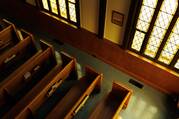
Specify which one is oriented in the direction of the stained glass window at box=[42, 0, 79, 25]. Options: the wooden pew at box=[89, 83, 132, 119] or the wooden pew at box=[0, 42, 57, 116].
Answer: the wooden pew at box=[89, 83, 132, 119]

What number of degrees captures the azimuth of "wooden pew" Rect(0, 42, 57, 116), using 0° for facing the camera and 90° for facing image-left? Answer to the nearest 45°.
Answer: approximately 135°

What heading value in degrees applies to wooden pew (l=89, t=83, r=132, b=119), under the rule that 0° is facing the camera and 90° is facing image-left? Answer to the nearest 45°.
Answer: approximately 135°

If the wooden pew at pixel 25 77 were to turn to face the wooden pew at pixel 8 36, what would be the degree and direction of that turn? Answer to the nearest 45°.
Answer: approximately 45° to its right

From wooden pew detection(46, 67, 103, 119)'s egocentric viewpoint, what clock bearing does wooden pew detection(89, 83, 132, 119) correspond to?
wooden pew detection(89, 83, 132, 119) is roughly at 5 o'clock from wooden pew detection(46, 67, 103, 119).

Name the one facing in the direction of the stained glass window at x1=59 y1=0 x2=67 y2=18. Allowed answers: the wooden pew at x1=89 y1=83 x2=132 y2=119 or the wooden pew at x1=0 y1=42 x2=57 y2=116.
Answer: the wooden pew at x1=89 y1=83 x2=132 y2=119

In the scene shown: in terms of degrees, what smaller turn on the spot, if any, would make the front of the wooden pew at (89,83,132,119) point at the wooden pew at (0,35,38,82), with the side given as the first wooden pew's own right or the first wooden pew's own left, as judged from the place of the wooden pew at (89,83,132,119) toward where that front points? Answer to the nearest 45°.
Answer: approximately 45° to the first wooden pew's own left

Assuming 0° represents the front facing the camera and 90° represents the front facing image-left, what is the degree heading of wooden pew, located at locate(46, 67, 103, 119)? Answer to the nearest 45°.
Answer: approximately 135°

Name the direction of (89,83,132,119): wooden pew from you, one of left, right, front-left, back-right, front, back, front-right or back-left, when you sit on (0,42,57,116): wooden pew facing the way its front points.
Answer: back

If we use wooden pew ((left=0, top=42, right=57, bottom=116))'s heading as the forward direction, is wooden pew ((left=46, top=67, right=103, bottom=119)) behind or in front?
behind

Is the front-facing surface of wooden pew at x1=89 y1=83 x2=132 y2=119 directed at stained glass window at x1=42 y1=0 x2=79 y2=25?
yes
